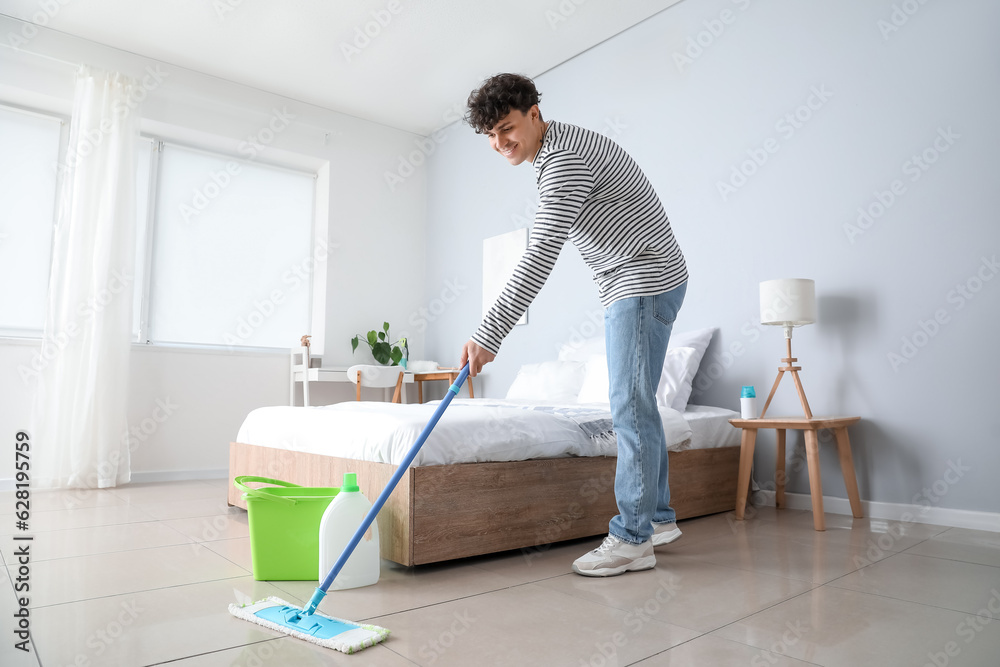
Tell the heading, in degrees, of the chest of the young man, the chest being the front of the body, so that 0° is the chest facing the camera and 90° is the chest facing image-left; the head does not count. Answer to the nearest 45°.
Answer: approximately 90°

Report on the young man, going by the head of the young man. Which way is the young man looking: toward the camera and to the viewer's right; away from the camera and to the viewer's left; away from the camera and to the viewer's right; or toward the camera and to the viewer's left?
toward the camera and to the viewer's left

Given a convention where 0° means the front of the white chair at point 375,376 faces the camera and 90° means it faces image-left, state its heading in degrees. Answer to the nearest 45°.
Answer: approximately 135°

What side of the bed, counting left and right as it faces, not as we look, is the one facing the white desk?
right

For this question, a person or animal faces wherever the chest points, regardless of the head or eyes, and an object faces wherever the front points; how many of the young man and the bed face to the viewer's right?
0

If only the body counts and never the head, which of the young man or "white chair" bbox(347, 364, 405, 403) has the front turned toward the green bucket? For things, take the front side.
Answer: the young man

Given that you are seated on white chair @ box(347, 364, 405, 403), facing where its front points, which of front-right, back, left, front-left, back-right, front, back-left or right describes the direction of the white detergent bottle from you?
back-left

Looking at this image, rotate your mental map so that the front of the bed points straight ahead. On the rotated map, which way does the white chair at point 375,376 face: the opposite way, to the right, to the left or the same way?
to the right

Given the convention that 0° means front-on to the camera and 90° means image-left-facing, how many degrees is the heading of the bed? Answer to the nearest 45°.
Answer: approximately 45°

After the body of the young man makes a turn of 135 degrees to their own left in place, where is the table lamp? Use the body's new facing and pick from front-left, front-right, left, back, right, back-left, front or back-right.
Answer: left

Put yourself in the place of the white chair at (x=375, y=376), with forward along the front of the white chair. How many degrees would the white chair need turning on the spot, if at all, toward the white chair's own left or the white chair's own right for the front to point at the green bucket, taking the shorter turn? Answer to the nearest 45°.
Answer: approximately 135° to the white chair's own left

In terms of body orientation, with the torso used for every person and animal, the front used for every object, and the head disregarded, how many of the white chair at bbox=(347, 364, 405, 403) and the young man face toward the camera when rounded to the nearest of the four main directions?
0
